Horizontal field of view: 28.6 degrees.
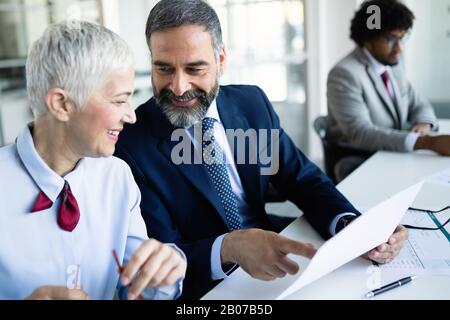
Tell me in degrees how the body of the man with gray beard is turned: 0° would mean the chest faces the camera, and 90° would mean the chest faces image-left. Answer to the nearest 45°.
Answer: approximately 315°

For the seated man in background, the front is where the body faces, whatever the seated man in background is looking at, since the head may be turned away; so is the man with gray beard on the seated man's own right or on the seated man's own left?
on the seated man's own right

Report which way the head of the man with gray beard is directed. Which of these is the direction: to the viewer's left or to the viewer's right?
to the viewer's left

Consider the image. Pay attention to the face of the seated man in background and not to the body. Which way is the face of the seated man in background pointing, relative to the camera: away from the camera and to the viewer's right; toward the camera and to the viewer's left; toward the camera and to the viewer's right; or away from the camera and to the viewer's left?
toward the camera and to the viewer's right

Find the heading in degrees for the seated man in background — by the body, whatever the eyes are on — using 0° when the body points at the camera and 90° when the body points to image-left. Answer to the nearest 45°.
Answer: approximately 315°

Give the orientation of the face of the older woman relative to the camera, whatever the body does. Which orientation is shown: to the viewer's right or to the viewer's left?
to the viewer's right

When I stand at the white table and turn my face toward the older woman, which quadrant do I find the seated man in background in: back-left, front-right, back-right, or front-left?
back-right
